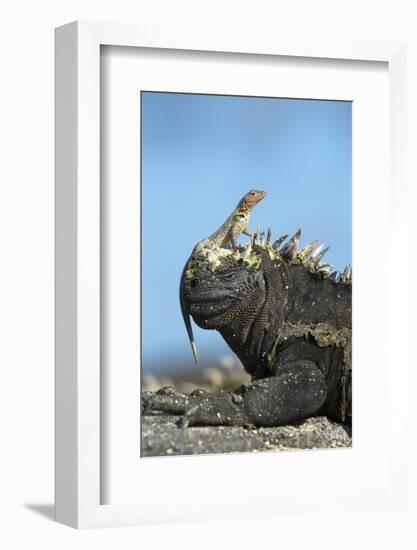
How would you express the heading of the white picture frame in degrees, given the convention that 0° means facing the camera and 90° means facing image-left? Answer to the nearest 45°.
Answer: approximately 315°
